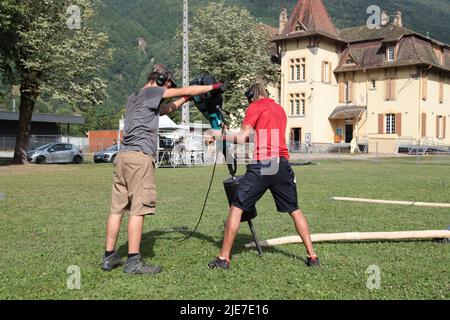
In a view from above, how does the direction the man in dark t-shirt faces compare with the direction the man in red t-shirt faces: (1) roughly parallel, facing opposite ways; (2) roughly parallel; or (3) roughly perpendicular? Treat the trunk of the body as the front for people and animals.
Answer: roughly perpendicular

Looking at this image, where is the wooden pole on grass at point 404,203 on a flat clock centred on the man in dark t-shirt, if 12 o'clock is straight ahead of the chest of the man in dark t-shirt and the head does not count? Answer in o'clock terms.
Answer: The wooden pole on grass is roughly at 12 o'clock from the man in dark t-shirt.

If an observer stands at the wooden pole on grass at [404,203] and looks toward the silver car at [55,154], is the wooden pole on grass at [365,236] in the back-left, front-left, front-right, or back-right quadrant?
back-left

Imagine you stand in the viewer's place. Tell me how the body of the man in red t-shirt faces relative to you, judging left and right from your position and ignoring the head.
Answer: facing away from the viewer and to the left of the viewer

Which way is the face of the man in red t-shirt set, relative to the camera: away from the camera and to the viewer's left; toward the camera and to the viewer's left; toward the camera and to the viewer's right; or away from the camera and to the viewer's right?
away from the camera and to the viewer's left

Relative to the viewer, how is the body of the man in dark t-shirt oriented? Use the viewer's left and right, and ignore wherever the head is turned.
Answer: facing away from the viewer and to the right of the viewer

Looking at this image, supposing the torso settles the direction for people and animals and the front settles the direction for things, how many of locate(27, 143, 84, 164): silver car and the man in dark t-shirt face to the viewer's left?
1

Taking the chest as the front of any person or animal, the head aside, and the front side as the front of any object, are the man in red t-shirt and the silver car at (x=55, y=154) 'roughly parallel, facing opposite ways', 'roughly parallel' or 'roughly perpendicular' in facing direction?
roughly perpendicular

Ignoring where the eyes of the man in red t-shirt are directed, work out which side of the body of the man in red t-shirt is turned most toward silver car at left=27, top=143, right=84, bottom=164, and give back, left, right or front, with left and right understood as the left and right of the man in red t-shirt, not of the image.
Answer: front

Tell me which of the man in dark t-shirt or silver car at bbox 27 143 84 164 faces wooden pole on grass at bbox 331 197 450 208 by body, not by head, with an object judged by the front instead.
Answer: the man in dark t-shirt

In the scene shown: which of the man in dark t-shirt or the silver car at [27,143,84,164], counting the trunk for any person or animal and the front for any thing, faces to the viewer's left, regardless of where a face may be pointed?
the silver car

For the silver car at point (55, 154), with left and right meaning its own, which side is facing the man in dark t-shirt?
left

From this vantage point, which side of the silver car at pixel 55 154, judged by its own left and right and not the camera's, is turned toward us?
left
